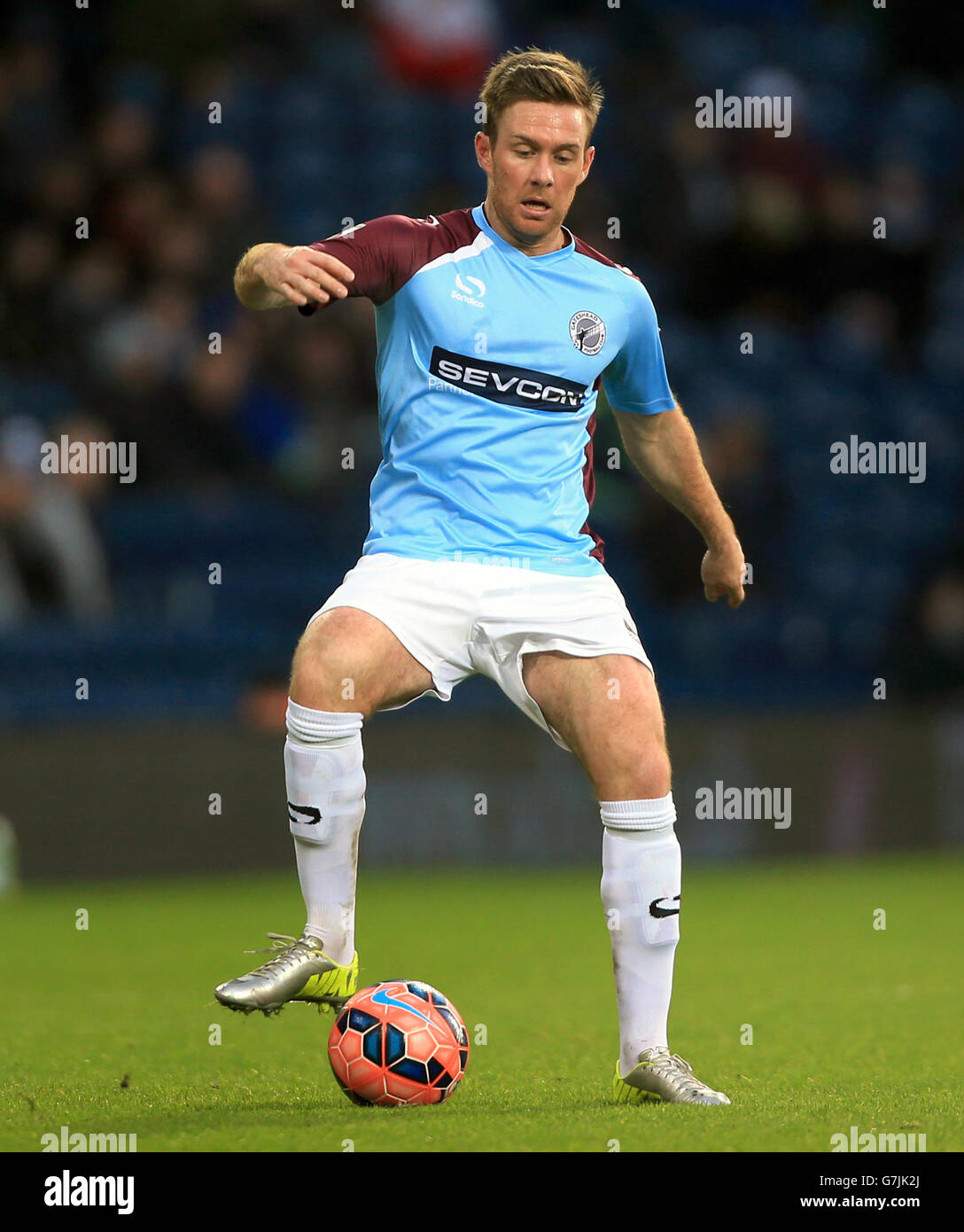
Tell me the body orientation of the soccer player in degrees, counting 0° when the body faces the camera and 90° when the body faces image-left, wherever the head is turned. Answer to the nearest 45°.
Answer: approximately 0°
